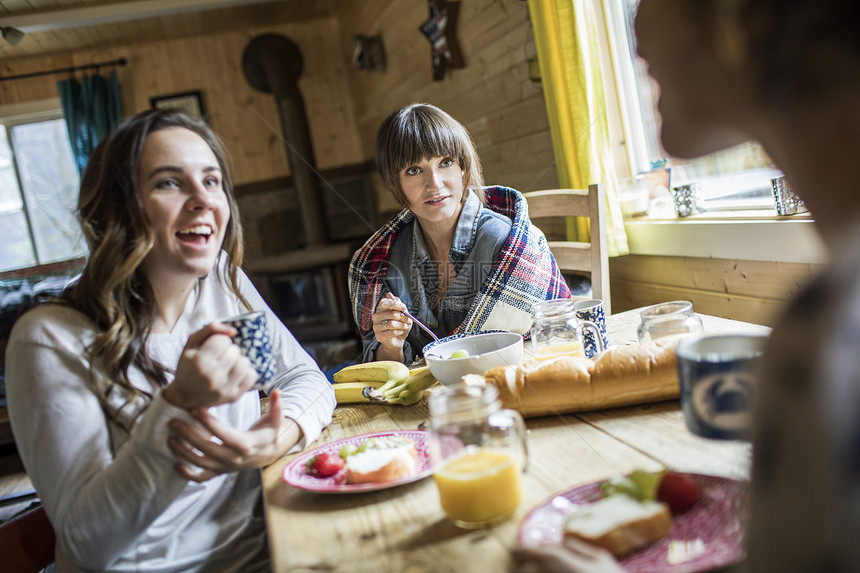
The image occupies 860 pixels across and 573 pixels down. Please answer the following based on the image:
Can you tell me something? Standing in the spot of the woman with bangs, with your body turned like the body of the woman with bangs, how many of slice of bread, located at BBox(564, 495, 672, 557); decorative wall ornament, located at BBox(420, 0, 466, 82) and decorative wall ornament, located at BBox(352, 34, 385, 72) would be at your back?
2

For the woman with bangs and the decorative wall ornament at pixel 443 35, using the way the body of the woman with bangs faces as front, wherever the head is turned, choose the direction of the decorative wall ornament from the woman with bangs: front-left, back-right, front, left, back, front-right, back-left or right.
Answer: back

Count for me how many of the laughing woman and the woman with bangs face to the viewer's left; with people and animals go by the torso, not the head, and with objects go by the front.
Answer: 0

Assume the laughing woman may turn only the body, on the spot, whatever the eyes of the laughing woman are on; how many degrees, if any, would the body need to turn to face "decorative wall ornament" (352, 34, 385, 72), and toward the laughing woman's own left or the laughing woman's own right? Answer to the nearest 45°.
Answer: approximately 90° to the laughing woman's own left

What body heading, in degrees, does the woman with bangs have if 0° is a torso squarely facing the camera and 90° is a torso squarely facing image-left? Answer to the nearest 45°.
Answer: approximately 0°

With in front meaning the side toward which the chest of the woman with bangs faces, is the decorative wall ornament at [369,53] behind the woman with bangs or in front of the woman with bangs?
behind

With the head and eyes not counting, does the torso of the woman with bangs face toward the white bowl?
yes

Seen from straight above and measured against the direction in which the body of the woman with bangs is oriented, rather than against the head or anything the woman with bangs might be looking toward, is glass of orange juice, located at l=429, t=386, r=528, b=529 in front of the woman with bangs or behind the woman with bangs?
in front

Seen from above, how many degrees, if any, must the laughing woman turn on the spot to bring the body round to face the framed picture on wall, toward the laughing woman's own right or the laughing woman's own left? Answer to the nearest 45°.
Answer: approximately 135° to the laughing woman's own left

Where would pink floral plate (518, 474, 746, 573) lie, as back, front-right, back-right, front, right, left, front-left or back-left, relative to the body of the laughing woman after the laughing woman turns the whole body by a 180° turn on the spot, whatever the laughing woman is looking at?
back

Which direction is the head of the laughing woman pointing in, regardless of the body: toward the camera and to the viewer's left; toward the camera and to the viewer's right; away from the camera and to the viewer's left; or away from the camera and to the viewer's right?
toward the camera and to the viewer's right

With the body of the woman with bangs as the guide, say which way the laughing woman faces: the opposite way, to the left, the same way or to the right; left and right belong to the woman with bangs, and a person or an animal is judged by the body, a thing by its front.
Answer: to the left

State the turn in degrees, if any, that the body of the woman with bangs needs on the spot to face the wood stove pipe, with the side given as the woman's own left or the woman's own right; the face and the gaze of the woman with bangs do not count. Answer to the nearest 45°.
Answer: approximately 180°

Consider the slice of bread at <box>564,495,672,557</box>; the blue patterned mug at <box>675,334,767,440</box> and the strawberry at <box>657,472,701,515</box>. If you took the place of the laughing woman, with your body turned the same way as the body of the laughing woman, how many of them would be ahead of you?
3

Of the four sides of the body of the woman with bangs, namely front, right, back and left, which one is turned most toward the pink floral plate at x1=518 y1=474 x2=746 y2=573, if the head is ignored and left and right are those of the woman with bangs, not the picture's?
front

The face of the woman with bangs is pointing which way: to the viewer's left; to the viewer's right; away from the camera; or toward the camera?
toward the camera

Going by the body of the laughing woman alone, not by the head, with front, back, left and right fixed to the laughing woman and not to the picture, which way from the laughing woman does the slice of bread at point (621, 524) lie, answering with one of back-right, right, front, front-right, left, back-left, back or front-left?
front

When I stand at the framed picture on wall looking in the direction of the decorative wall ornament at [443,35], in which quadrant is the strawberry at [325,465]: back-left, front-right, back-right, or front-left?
front-right
